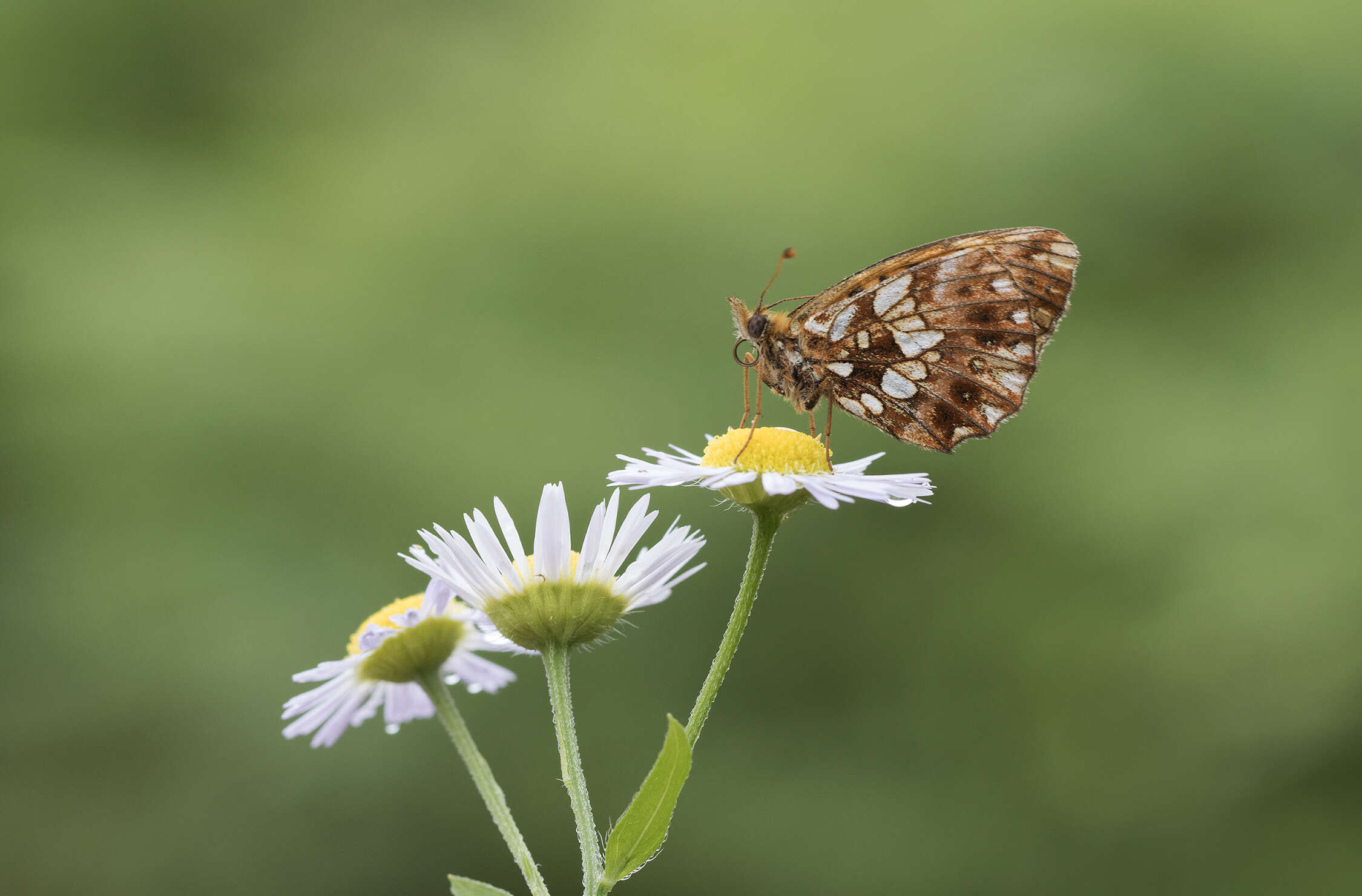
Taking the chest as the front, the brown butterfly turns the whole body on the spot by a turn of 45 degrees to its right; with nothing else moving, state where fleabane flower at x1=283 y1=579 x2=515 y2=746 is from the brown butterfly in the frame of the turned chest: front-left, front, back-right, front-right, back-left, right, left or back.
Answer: left

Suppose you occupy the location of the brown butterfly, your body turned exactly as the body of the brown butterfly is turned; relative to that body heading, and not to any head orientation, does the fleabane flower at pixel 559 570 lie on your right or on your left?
on your left

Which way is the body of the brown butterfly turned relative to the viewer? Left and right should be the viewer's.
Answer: facing to the left of the viewer
